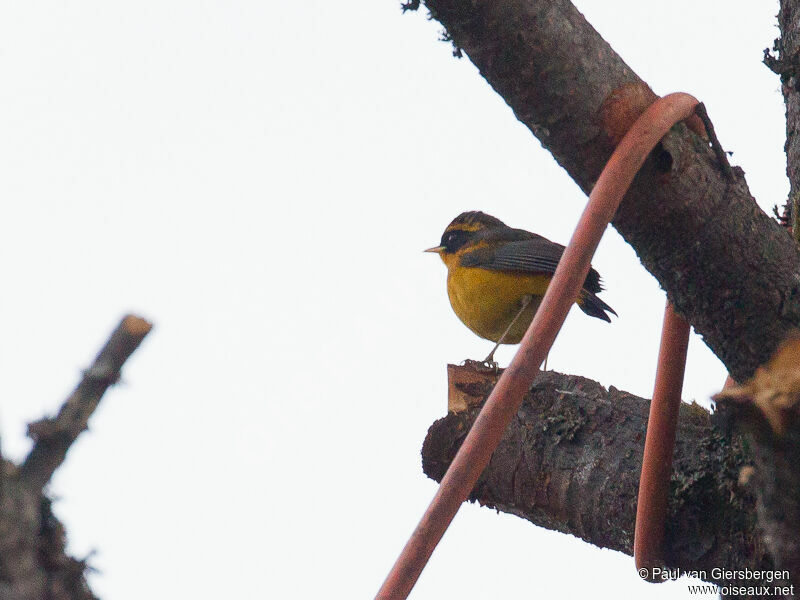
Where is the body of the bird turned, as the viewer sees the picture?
to the viewer's left
